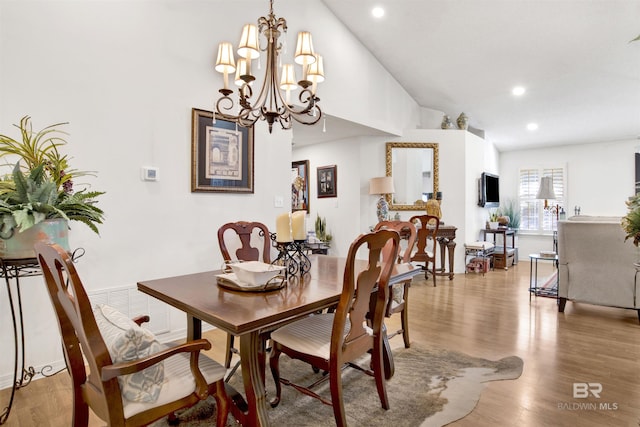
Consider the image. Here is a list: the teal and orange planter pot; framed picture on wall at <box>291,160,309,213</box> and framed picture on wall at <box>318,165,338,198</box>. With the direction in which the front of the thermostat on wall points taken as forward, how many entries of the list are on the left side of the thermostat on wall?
2

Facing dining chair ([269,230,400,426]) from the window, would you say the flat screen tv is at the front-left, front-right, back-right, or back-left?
front-right

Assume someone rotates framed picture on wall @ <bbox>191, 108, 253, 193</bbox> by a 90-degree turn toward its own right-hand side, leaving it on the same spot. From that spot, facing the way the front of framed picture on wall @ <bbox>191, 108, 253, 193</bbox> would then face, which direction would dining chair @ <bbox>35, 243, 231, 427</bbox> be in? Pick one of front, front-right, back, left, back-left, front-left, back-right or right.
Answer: front-left

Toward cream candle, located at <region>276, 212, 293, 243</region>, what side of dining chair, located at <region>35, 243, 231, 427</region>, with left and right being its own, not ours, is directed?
front

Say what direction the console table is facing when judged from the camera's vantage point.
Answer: facing the viewer

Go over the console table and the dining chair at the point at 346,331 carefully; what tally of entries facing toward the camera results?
1

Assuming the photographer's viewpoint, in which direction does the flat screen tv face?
facing the viewer and to the right of the viewer

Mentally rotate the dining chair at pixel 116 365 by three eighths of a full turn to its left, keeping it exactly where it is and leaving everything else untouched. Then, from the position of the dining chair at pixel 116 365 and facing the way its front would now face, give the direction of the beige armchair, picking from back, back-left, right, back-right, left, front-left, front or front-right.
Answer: back

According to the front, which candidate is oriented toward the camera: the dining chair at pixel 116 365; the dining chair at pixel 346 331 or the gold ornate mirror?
the gold ornate mirror

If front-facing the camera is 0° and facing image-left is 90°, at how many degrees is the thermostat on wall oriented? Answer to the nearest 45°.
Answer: approximately 315°

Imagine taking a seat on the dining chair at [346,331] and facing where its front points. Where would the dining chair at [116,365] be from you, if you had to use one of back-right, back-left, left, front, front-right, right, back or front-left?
left

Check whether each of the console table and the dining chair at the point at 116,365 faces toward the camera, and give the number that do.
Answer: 1

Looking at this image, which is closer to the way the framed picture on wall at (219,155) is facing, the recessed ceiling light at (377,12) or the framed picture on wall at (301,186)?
the recessed ceiling light

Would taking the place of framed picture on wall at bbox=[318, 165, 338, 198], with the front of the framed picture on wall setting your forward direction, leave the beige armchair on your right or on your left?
on your left

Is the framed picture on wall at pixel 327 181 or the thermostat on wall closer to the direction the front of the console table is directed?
the thermostat on wall

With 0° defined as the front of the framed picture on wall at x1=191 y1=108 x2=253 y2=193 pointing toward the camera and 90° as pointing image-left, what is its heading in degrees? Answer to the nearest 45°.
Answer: approximately 315°

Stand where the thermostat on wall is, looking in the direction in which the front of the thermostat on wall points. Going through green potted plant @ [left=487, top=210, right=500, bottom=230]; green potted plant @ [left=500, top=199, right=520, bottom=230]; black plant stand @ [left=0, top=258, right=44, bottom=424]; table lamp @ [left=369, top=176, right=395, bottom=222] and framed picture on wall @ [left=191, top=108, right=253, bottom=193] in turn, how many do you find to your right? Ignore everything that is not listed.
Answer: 1

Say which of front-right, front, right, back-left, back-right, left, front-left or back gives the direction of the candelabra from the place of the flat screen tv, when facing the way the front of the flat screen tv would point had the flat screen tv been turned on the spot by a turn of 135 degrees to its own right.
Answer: left

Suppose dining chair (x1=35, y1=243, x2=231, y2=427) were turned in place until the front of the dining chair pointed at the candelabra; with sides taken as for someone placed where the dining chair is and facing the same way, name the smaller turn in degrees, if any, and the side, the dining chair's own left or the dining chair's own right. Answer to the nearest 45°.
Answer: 0° — it already faces it

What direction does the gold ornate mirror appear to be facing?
toward the camera
